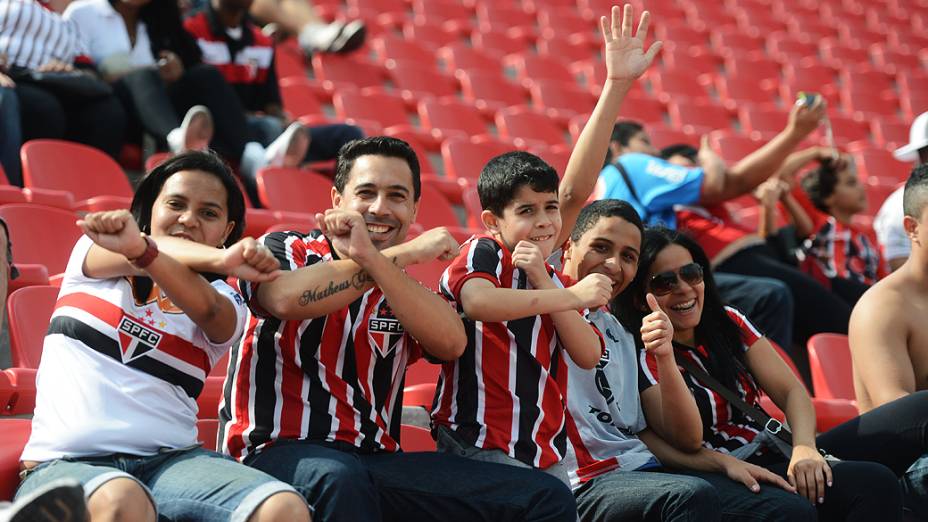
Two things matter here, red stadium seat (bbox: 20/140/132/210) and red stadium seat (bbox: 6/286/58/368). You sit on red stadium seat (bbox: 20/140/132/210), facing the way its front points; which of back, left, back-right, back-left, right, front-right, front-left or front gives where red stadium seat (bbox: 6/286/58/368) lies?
front-right

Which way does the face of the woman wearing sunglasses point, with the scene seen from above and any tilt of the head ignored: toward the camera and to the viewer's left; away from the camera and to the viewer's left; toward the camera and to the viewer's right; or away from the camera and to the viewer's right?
toward the camera and to the viewer's left

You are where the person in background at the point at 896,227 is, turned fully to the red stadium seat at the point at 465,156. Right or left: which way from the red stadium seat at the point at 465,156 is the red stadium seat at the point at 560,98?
right

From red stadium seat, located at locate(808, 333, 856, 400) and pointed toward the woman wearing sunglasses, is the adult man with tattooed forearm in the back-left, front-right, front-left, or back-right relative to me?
front-right

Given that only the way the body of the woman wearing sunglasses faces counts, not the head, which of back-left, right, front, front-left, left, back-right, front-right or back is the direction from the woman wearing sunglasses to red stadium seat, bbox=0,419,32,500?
right

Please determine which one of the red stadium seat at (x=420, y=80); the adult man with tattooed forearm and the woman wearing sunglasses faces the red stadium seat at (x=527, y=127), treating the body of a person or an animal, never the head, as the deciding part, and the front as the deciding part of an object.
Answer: the red stadium seat at (x=420, y=80)

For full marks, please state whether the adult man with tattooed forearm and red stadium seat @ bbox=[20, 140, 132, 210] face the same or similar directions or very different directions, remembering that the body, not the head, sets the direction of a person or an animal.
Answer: same or similar directions

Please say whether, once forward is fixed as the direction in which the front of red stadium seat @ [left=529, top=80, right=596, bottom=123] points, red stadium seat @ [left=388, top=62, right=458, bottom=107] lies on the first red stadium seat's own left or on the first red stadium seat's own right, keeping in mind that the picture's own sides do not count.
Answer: on the first red stadium seat's own right

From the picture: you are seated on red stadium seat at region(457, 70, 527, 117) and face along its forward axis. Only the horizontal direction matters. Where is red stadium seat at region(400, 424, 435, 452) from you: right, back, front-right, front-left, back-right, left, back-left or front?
front-right

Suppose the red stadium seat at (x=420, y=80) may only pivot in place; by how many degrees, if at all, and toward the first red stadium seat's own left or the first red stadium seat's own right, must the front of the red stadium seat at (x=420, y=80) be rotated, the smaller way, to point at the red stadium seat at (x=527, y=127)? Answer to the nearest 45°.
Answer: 0° — it already faces it

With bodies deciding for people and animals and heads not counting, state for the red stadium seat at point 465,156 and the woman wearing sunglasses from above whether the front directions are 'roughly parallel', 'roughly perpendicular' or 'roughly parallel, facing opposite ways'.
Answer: roughly parallel

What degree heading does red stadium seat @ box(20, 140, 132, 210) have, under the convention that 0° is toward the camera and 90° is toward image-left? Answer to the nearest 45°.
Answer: approximately 315°

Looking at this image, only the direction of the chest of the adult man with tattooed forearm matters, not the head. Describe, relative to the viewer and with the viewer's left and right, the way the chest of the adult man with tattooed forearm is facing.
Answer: facing the viewer and to the right of the viewer

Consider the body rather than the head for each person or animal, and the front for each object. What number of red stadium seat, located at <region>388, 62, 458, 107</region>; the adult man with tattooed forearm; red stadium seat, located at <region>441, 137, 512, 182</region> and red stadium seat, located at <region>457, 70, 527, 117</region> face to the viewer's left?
0
